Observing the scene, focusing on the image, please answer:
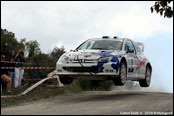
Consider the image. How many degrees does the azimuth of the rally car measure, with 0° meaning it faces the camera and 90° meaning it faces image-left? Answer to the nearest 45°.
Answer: approximately 45°

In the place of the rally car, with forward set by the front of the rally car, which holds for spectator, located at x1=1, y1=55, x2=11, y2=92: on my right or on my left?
on my right

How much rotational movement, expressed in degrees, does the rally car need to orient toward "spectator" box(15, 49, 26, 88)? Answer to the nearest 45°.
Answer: approximately 90° to its right
